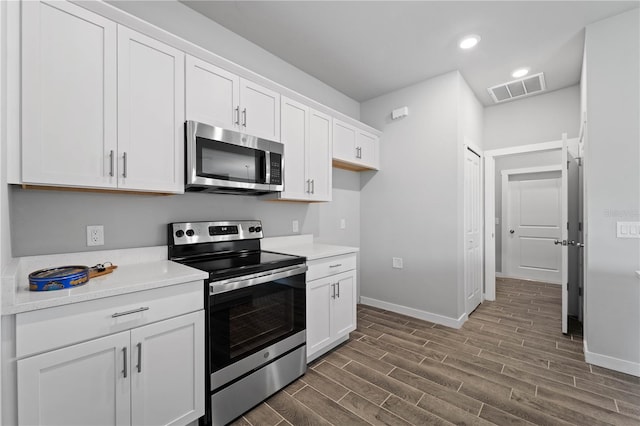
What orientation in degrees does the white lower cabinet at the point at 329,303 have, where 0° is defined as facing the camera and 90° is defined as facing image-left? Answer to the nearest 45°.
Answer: approximately 315°

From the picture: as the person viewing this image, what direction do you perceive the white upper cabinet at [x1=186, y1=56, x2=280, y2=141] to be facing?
facing the viewer and to the right of the viewer

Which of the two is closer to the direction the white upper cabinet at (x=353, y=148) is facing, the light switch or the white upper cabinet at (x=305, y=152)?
the light switch

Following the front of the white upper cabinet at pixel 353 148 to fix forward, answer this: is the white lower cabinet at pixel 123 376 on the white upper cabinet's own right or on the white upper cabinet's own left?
on the white upper cabinet's own right

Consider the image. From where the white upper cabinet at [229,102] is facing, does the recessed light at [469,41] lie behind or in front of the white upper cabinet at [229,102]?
in front
